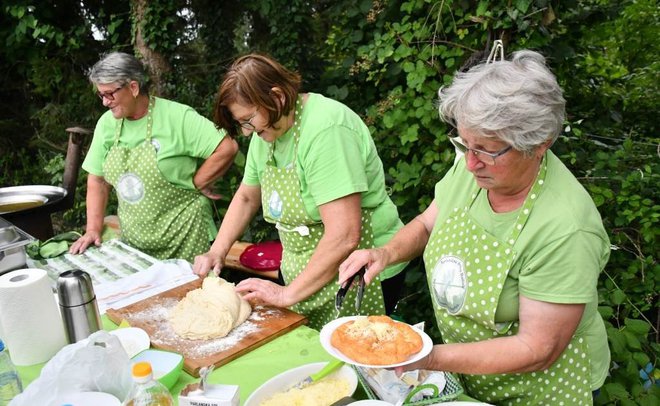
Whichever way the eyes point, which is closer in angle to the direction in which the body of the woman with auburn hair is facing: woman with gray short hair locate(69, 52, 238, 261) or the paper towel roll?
the paper towel roll

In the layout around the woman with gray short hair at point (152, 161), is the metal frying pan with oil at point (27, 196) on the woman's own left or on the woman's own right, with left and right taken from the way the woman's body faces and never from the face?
on the woman's own right

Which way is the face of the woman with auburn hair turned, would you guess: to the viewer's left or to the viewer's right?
to the viewer's left

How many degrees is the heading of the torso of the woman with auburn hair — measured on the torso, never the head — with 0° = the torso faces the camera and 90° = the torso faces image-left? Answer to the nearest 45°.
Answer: approximately 45°

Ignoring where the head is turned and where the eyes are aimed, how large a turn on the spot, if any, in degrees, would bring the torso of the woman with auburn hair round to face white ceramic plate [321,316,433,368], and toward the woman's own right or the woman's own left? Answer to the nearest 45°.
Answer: approximately 45° to the woman's own left

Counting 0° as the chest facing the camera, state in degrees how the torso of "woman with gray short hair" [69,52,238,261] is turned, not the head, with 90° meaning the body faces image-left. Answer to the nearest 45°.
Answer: approximately 45°

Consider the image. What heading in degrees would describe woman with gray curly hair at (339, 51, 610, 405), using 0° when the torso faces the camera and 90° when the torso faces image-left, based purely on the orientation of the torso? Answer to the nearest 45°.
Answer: approximately 45°

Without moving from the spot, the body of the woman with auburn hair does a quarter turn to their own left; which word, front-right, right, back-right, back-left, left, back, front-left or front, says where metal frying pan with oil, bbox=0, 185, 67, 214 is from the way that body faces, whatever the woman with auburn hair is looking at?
back
